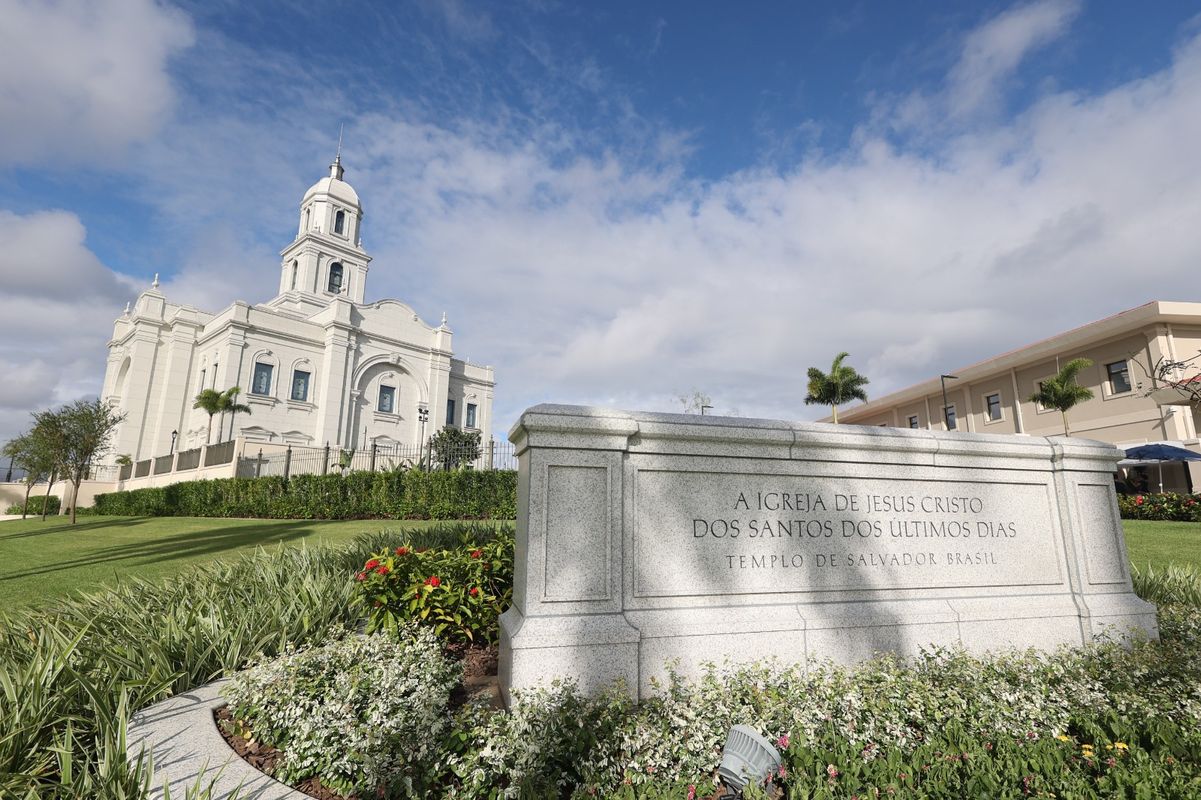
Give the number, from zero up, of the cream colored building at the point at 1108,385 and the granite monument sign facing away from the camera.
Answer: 0

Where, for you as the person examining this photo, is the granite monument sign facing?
facing the viewer and to the right of the viewer

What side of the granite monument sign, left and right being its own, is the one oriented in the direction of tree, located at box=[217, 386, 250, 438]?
back

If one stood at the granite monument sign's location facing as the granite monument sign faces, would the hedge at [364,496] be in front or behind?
behind

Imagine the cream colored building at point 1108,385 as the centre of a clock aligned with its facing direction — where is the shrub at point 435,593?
The shrub is roughly at 11 o'clock from the cream colored building.

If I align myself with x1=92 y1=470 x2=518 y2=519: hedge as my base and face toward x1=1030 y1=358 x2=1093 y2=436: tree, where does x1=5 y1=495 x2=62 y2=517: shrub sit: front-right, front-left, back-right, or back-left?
back-left

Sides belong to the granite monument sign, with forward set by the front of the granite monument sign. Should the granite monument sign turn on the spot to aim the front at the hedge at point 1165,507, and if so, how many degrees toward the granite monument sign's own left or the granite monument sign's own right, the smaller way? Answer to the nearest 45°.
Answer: approximately 90° to the granite monument sign's own left

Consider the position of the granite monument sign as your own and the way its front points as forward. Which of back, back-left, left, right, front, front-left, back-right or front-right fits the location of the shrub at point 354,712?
right

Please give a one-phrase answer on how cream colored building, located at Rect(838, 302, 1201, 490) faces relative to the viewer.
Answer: facing the viewer and to the left of the viewer

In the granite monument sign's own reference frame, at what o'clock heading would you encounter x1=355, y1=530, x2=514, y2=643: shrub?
The shrub is roughly at 4 o'clock from the granite monument sign.

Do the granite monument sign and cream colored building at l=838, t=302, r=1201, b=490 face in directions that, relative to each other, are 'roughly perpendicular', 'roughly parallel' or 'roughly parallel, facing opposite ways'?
roughly perpendicular

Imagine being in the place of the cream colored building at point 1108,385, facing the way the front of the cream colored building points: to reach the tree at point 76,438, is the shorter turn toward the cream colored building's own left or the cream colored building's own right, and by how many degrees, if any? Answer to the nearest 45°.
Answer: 0° — it already faces it

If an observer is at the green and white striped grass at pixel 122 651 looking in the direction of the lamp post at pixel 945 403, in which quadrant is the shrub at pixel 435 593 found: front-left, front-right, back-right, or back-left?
front-right

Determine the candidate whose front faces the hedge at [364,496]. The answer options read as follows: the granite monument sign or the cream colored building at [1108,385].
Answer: the cream colored building
